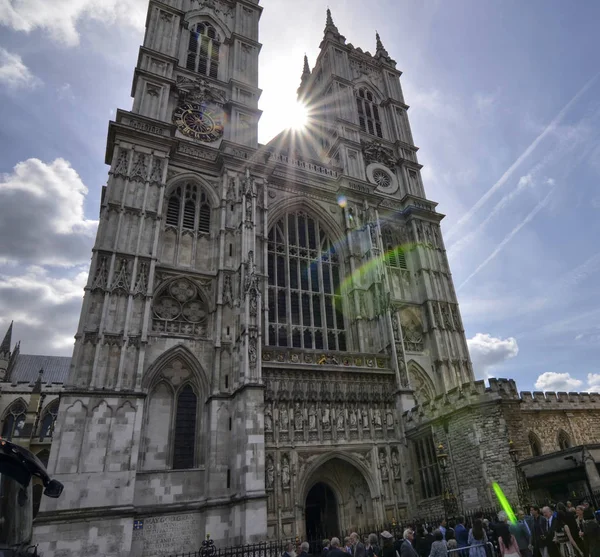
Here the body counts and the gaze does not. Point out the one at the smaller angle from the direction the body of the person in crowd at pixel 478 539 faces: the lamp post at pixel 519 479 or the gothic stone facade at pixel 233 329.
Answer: the lamp post

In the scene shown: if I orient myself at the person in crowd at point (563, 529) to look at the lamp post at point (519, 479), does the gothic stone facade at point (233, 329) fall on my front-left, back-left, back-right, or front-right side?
front-left

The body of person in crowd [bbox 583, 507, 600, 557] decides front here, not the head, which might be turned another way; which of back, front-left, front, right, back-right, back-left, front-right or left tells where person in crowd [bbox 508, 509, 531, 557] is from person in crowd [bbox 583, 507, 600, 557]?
front-left

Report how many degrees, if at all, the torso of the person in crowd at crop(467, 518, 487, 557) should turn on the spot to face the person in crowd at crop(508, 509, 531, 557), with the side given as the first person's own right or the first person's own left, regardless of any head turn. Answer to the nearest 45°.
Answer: approximately 45° to the first person's own right

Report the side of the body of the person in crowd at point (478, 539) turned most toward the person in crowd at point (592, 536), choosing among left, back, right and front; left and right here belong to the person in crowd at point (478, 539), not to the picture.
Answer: right

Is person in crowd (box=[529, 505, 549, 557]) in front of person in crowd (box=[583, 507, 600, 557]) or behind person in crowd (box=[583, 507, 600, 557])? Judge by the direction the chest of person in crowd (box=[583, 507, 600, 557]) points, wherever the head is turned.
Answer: in front

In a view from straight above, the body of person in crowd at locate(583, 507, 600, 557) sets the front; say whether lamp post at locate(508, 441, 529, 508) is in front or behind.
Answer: in front

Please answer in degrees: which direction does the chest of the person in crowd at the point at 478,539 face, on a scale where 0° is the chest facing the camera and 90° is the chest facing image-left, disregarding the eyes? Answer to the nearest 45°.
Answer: approximately 180°

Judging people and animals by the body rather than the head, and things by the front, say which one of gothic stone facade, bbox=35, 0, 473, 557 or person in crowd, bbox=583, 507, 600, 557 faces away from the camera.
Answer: the person in crowd

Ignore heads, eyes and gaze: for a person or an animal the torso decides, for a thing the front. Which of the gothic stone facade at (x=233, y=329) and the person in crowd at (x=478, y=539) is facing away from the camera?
the person in crowd

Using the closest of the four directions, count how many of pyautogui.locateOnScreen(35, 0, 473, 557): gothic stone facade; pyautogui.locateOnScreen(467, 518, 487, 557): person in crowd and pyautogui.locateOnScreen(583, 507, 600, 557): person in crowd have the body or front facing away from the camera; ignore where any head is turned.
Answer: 2

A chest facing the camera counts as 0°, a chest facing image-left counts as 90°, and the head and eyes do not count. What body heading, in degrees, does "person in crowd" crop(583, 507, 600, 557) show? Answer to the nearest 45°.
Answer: approximately 180°
